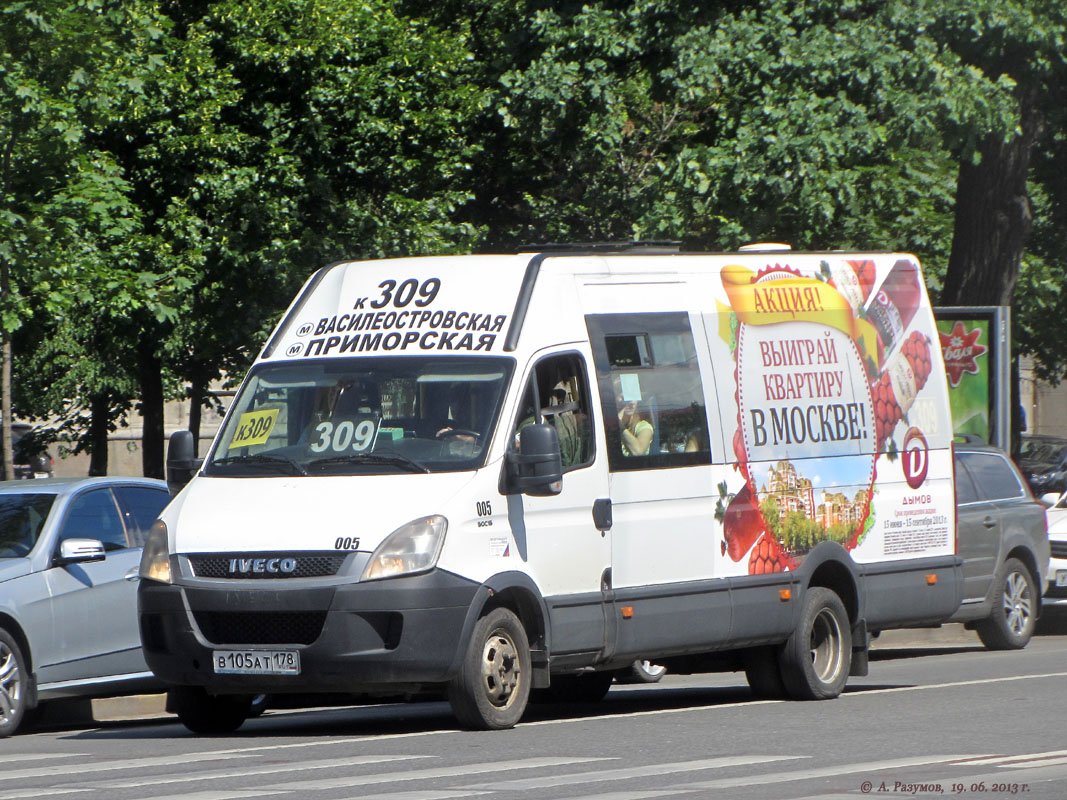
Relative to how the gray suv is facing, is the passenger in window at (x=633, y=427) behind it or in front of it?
in front

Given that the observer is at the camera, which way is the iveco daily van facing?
facing the viewer and to the left of the viewer

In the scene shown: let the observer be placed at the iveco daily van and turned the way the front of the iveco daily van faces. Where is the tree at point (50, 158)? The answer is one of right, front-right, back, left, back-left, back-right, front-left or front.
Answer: right

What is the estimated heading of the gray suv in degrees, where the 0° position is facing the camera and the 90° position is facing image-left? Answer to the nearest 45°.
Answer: approximately 45°

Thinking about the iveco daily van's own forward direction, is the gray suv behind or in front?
behind

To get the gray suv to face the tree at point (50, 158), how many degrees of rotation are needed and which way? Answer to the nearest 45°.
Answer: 0° — it already faces it
